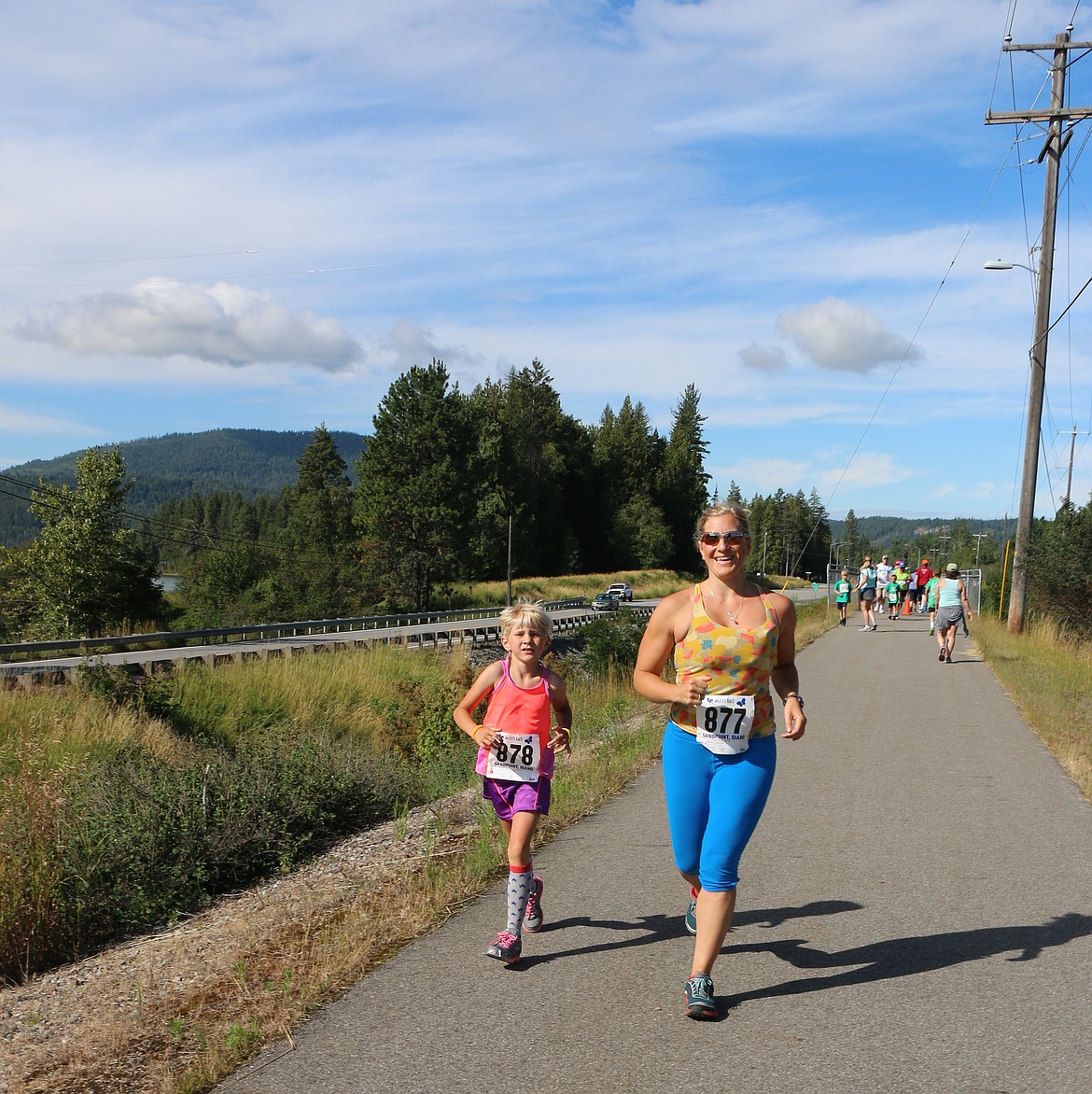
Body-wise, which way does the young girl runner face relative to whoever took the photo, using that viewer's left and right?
facing the viewer

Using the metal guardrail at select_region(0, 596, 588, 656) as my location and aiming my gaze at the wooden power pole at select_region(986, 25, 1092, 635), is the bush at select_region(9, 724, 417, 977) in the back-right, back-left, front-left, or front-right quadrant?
front-right

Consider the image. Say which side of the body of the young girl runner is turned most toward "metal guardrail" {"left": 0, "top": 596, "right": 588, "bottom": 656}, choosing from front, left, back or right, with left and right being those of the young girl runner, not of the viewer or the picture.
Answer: back

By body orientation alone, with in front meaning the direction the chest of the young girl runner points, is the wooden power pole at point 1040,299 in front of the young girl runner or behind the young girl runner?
behind

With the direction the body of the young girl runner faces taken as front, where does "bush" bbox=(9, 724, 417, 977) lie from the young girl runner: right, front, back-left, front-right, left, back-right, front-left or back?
back-right

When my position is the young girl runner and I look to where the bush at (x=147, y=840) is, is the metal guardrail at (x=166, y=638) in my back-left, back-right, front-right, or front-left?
front-right

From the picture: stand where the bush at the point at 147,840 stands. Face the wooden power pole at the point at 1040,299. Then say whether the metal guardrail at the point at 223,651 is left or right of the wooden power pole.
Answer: left

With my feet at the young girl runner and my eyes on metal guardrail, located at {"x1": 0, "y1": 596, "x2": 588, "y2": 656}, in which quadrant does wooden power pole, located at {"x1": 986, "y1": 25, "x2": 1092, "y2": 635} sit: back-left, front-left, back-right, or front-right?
front-right

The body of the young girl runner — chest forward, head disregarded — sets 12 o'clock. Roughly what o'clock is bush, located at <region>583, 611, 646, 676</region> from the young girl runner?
The bush is roughly at 6 o'clock from the young girl runner.

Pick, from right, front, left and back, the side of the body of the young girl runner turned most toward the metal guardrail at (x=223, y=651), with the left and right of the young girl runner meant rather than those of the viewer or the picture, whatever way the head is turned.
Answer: back
